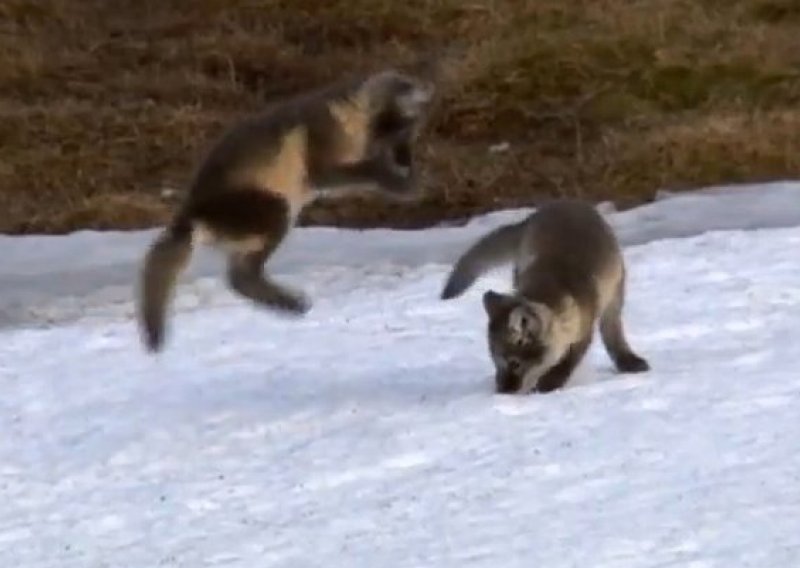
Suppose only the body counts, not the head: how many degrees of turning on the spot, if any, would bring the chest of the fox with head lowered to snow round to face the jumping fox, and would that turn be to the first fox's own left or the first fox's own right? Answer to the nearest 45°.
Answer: approximately 45° to the first fox's own right

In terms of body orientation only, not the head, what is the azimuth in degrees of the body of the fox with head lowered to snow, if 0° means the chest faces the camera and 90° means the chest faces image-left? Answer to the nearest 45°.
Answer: approximately 45°
